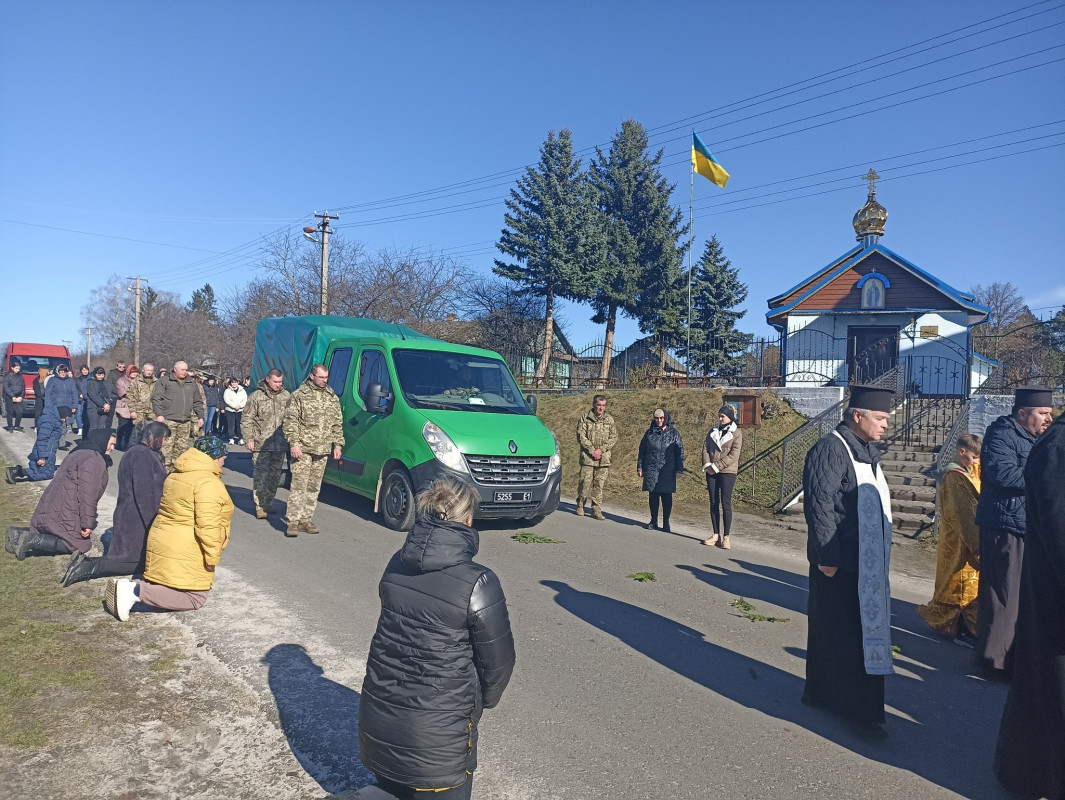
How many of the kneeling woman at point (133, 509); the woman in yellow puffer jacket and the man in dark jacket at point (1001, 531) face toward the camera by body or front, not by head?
0

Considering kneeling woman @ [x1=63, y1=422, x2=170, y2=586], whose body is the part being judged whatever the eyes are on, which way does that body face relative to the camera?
to the viewer's right

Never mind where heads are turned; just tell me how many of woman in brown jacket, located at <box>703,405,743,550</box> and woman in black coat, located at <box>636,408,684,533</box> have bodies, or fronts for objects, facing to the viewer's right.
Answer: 0

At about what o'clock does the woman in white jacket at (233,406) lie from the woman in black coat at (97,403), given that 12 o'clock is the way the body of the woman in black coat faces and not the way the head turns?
The woman in white jacket is roughly at 9 o'clock from the woman in black coat.

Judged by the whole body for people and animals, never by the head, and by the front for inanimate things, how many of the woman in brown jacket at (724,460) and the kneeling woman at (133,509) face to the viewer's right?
1

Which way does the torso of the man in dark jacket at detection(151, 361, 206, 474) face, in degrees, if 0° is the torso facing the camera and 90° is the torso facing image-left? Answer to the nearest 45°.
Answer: approximately 315°

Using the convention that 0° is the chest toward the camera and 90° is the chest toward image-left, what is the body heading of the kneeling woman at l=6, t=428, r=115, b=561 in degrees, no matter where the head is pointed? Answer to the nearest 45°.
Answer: approximately 270°

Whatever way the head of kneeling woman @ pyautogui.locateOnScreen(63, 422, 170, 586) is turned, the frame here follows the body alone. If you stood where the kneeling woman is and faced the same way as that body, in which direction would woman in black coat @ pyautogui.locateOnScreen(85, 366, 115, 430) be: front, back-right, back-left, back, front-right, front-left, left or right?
left

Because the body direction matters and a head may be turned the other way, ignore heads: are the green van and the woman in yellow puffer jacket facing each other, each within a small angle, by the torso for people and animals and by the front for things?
no

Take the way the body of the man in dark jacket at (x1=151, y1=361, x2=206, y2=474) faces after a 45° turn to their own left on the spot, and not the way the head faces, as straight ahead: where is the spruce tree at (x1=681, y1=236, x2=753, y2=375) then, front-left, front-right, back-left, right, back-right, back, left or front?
front-left

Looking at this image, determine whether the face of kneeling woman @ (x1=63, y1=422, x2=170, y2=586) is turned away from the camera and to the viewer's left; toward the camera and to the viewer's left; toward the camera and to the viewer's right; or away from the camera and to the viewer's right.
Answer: away from the camera and to the viewer's right

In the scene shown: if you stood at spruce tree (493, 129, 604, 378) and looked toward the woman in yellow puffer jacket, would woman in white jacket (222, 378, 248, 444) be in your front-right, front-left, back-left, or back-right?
front-right

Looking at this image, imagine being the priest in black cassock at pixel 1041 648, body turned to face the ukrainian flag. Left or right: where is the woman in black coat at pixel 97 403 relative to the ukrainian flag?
left

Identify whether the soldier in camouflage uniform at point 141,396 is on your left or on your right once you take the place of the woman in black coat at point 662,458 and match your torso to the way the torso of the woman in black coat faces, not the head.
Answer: on your right

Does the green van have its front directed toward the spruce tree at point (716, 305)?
no

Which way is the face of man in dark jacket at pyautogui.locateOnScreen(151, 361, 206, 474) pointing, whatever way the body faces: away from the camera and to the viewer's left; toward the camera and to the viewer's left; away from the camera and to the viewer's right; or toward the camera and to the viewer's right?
toward the camera and to the viewer's right
